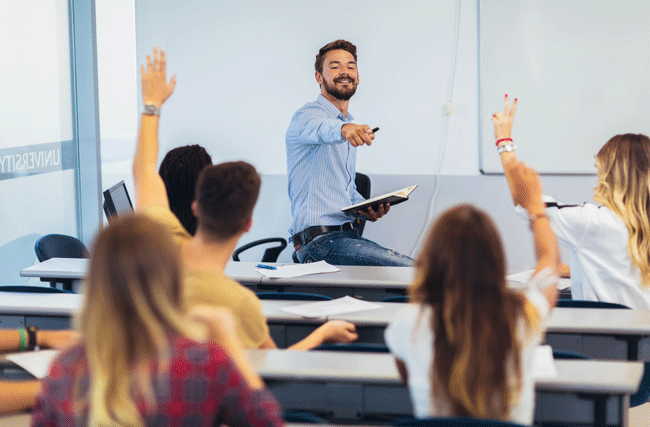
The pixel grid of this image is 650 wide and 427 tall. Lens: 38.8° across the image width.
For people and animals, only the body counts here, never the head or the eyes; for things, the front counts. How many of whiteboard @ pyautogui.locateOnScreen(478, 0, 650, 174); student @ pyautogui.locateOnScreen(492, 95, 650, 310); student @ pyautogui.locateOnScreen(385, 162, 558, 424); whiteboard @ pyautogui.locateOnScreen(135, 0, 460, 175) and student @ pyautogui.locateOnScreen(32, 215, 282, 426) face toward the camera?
2

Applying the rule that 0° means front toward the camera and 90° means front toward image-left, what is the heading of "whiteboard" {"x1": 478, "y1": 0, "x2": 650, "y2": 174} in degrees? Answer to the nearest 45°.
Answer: approximately 0°

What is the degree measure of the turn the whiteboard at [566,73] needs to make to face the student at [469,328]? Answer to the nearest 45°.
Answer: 0° — it already faces them

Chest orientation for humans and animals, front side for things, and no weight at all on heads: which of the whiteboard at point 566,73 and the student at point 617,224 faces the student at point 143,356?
the whiteboard

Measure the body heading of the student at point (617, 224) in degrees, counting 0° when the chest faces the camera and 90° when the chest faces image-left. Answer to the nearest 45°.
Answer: approximately 135°

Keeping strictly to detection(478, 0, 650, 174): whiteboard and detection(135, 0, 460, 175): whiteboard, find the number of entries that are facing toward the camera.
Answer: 2

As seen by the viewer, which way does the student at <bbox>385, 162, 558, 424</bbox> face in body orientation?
away from the camera

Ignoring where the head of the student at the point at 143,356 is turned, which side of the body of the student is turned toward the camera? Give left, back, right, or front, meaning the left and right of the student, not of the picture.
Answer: back

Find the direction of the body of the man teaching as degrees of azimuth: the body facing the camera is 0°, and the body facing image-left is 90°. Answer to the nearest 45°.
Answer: approximately 315°

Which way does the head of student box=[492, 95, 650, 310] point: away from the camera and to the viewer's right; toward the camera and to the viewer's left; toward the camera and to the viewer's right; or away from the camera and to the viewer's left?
away from the camera and to the viewer's left

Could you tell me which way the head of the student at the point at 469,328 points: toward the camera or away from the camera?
away from the camera

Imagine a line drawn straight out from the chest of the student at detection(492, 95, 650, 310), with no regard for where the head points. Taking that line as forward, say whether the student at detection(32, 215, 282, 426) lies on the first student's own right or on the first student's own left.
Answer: on the first student's own left

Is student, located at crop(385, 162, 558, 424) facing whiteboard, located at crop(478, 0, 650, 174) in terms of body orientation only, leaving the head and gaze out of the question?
yes

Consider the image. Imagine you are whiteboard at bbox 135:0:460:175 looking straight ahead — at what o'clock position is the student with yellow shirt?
The student with yellow shirt is roughly at 12 o'clock from the whiteboard.
